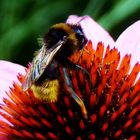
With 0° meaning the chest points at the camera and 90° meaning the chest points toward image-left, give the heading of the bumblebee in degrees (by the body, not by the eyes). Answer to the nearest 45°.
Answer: approximately 270°
